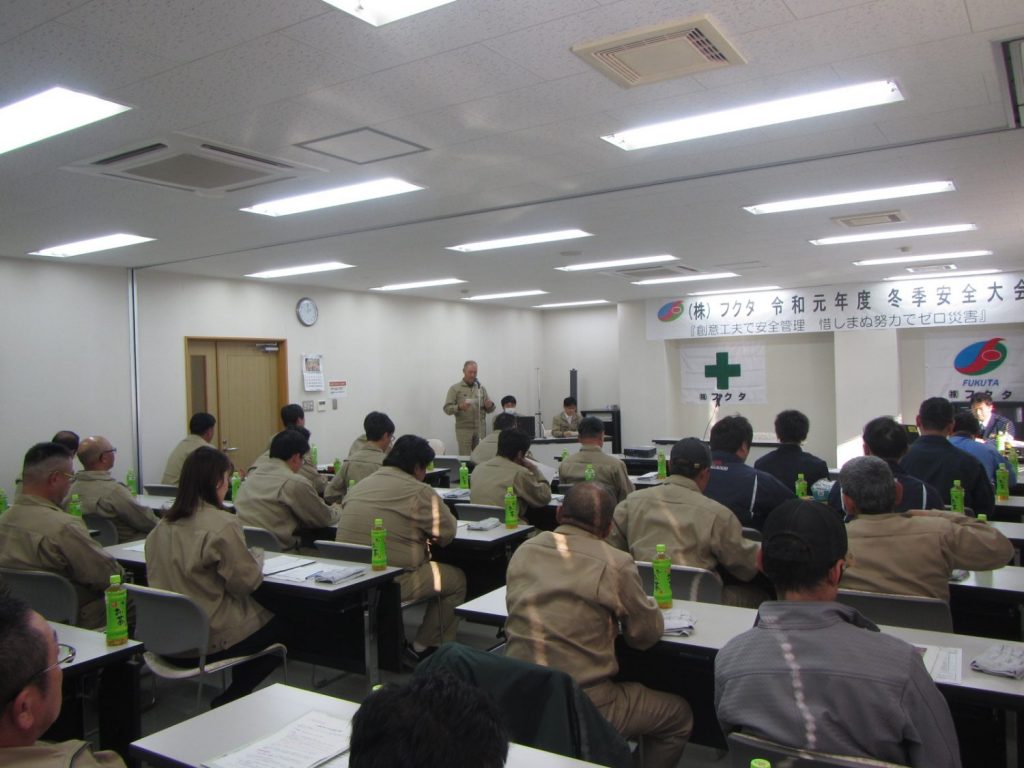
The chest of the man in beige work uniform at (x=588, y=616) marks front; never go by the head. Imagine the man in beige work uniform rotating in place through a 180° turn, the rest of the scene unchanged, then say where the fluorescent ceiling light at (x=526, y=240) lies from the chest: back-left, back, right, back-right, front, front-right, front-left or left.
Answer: back-right

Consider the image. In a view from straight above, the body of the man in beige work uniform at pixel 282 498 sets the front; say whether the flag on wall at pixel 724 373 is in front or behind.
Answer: in front

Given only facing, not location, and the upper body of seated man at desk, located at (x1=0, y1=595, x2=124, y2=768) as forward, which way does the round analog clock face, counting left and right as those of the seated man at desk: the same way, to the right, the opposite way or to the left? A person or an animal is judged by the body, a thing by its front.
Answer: to the right

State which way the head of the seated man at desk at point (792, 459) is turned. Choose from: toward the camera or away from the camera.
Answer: away from the camera

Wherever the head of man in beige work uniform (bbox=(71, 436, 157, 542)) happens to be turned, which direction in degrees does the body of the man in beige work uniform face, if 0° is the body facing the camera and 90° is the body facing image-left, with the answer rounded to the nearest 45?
approximately 225°

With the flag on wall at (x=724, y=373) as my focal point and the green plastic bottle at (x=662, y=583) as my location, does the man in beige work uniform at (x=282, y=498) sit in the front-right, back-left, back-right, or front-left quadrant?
front-left

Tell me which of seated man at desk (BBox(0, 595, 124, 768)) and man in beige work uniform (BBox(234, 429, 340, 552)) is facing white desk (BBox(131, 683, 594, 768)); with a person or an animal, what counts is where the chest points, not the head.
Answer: the seated man at desk

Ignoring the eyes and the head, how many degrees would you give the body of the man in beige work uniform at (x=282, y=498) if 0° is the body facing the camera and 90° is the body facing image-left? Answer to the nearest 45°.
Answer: approximately 225°

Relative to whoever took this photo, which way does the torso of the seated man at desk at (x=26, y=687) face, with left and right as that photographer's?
facing away from the viewer and to the right of the viewer

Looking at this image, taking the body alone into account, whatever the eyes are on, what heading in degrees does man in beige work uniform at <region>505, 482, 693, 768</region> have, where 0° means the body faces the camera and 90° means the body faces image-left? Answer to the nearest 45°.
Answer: approximately 225°

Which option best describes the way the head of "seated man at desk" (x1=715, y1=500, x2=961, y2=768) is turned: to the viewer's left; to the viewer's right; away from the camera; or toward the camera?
away from the camera

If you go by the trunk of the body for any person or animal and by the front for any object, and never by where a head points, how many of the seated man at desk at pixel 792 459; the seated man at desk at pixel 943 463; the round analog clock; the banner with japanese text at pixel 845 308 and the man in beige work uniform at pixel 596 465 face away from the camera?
3

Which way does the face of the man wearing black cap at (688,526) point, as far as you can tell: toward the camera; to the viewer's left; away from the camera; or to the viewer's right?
away from the camera

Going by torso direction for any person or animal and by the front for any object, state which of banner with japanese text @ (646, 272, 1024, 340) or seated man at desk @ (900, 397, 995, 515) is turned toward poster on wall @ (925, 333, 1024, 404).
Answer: the seated man at desk

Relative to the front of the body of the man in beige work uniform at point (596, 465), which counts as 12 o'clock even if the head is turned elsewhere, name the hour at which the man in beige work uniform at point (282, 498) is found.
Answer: the man in beige work uniform at point (282, 498) is roughly at 8 o'clock from the man in beige work uniform at point (596, 465).

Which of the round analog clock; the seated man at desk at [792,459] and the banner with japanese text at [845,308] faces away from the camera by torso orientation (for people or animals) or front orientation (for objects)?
the seated man at desk

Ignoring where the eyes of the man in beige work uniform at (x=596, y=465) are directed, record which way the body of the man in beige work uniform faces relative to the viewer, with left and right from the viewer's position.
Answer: facing away from the viewer
